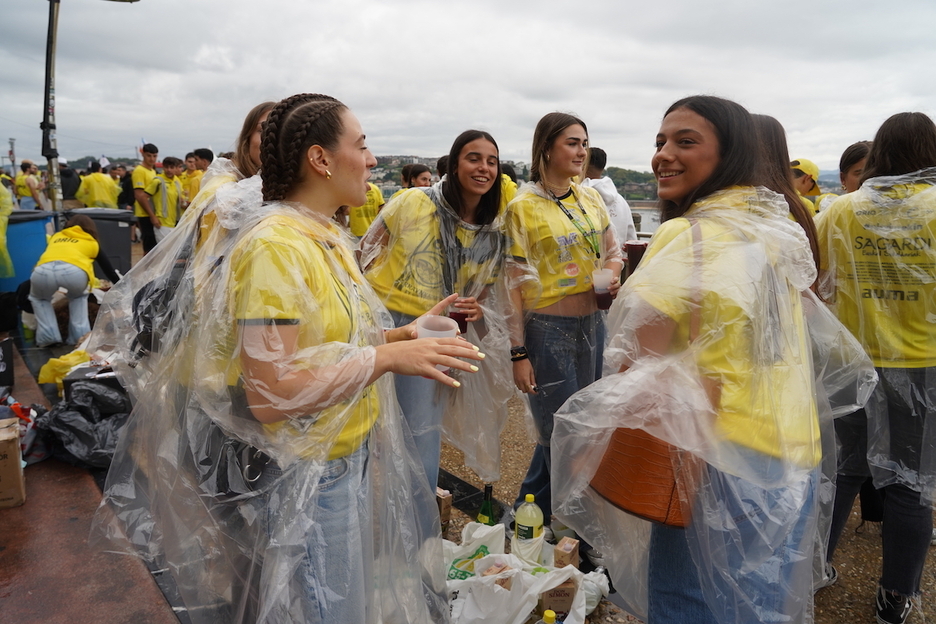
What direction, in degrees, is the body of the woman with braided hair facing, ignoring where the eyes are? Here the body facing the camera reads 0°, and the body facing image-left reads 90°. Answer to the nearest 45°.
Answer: approximately 270°

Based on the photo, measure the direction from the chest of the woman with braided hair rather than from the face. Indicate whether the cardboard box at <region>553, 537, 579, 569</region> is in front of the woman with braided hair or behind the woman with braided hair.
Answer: in front

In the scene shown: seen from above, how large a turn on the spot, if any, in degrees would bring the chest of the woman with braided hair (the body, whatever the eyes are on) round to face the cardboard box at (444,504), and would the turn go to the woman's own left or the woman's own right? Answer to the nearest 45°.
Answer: approximately 45° to the woman's own left

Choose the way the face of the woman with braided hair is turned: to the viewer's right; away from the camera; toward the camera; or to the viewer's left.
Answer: to the viewer's right

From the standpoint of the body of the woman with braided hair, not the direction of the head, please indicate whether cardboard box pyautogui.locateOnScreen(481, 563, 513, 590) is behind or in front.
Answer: in front
